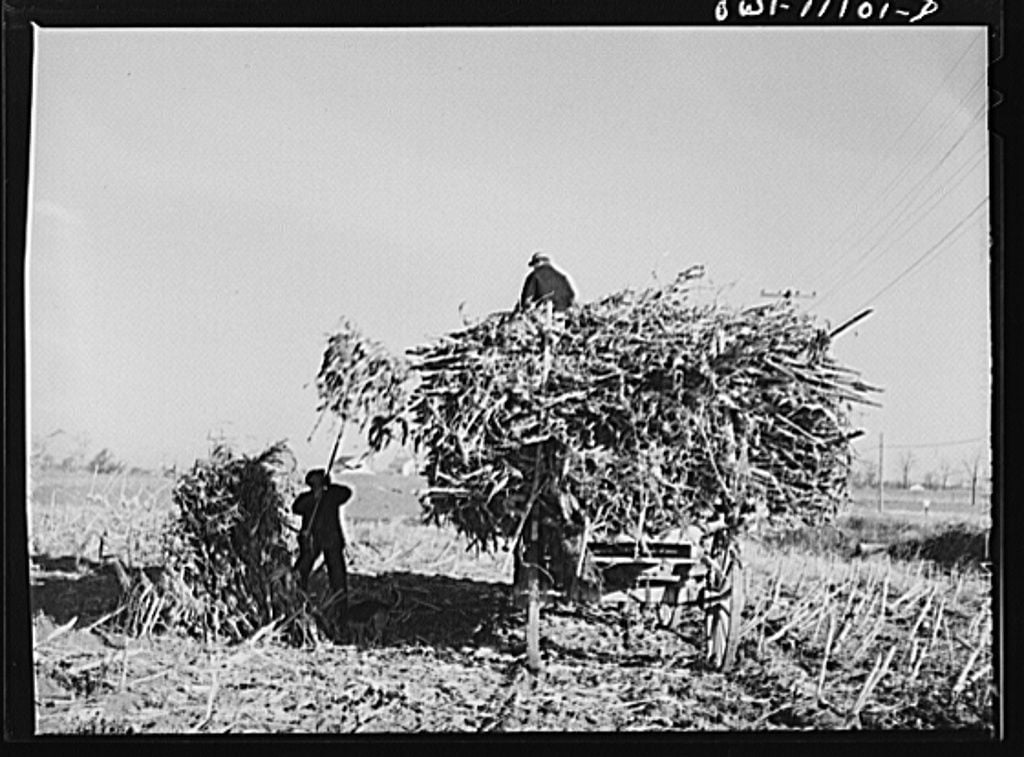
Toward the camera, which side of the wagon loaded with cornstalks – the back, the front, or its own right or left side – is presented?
back
